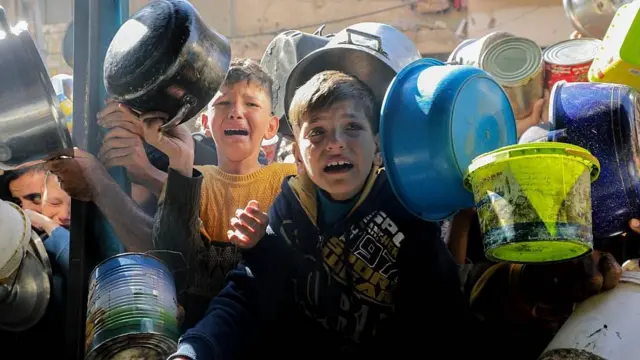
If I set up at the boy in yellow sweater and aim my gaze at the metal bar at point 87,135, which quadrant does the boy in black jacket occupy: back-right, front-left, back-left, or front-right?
back-left

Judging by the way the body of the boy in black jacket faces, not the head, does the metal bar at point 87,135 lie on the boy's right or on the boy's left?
on the boy's right

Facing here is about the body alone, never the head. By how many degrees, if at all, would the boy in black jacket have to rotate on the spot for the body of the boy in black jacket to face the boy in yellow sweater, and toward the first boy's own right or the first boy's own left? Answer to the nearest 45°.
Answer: approximately 135° to the first boy's own right

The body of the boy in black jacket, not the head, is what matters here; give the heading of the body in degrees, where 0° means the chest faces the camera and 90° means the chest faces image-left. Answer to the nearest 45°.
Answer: approximately 0°

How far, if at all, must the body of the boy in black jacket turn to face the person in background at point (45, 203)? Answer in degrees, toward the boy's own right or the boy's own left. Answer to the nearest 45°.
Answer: approximately 135° to the boy's own right
